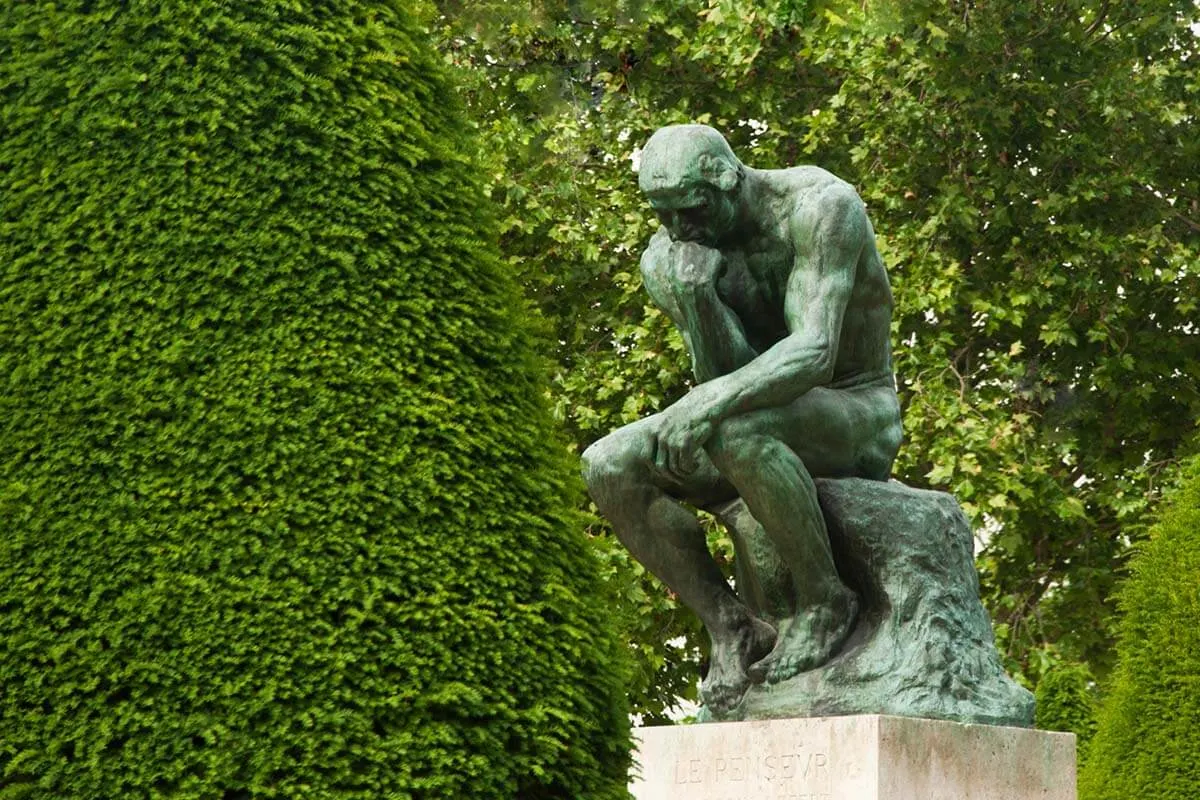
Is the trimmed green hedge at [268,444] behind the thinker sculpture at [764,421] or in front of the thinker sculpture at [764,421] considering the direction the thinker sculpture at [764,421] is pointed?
in front

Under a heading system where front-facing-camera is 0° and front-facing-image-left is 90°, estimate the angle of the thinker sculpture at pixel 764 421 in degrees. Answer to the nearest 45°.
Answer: approximately 45°

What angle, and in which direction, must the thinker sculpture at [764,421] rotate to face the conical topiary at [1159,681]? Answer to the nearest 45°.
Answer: approximately 180°

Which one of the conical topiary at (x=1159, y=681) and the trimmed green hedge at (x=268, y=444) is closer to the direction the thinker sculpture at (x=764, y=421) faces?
the trimmed green hedge
